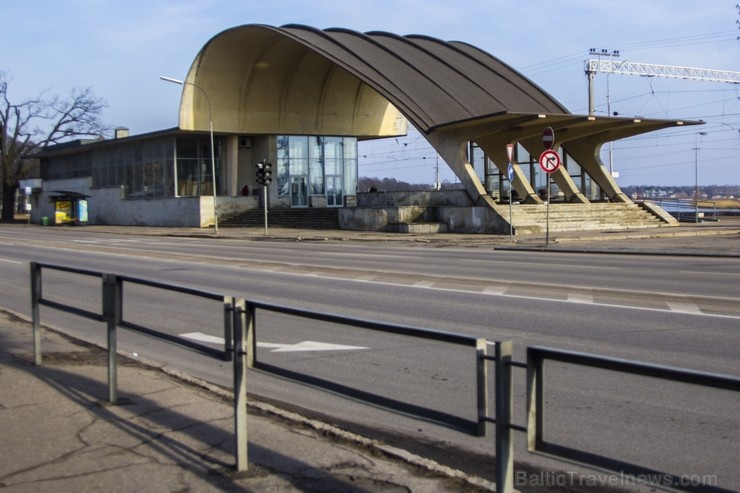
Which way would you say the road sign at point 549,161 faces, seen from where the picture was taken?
facing the viewer

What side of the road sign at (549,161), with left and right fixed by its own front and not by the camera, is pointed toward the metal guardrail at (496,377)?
front

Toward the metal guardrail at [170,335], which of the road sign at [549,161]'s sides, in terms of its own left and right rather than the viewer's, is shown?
front
